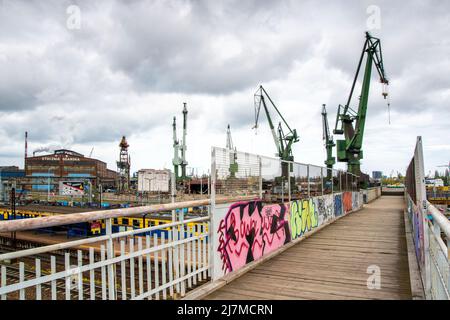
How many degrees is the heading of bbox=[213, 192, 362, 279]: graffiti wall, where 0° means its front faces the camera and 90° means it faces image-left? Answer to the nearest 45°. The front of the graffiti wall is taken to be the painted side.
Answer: approximately 315°

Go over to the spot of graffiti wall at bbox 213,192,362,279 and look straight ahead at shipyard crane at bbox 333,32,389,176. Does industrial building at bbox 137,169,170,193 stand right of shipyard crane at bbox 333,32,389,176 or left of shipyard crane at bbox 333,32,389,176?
left

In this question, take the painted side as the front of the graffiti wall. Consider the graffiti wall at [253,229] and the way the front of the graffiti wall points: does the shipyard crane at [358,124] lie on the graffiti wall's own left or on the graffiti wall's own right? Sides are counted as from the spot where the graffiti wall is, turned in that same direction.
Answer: on the graffiti wall's own left
